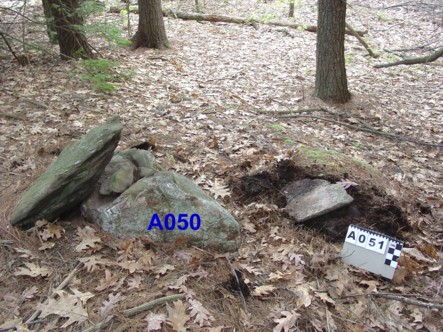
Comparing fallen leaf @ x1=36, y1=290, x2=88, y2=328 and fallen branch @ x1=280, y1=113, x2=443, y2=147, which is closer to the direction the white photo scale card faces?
the fallen leaf

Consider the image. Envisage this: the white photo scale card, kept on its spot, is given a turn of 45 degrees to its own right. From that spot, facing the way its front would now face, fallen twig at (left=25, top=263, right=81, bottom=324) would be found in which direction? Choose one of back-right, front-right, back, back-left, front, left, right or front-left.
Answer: front

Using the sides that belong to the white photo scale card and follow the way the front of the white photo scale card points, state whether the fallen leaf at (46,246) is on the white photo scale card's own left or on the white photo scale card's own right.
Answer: on the white photo scale card's own right

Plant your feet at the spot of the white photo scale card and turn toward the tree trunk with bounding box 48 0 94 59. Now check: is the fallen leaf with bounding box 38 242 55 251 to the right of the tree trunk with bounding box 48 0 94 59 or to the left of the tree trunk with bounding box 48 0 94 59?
left

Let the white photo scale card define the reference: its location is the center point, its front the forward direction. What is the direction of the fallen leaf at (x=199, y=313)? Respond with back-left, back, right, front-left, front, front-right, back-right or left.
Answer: front-right

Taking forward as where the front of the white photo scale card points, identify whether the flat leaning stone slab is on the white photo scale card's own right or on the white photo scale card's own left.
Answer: on the white photo scale card's own right

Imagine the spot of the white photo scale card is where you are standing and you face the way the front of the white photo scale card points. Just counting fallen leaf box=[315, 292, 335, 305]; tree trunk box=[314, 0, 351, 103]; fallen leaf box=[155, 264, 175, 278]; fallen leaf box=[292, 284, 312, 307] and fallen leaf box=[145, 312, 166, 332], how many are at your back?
1

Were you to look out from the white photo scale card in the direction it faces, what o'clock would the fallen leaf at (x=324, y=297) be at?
The fallen leaf is roughly at 1 o'clock from the white photo scale card.

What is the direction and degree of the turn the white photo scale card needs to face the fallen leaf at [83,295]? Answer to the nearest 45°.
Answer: approximately 45° to its right

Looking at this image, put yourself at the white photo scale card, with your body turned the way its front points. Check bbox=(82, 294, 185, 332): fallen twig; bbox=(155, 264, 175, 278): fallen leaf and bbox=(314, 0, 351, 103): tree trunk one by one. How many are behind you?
1

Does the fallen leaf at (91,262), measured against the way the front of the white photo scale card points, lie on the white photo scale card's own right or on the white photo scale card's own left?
on the white photo scale card's own right

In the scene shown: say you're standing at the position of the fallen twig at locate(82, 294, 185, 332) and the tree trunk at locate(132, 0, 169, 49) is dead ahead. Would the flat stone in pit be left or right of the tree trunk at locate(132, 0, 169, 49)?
right

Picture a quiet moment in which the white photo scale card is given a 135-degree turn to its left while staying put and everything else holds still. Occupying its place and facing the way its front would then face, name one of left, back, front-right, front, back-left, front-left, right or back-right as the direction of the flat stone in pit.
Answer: left

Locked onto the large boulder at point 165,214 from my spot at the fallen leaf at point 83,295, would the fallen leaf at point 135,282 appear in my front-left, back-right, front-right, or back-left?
front-right

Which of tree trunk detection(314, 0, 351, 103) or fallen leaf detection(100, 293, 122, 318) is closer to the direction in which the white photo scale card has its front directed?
the fallen leaf

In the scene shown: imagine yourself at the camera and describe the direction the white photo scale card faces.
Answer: facing the viewer

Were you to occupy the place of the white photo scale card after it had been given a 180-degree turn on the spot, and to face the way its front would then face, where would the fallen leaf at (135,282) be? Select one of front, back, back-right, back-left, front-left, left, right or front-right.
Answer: back-left

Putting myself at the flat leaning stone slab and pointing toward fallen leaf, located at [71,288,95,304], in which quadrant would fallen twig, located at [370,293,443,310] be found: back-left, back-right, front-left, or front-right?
front-left
